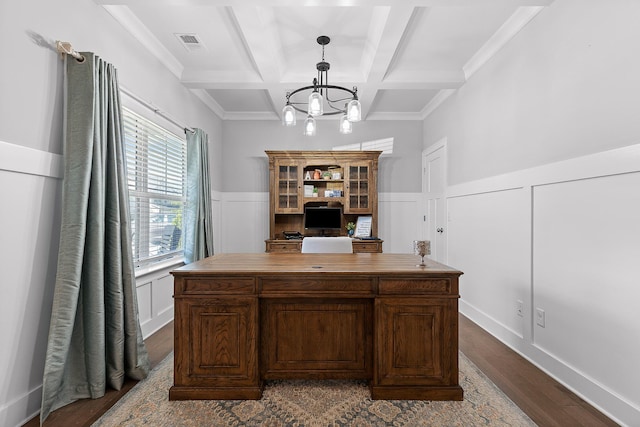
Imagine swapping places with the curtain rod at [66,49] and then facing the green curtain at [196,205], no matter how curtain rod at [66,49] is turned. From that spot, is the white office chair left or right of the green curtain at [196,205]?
right

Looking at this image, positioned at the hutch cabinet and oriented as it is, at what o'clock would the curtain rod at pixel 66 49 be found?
The curtain rod is roughly at 1 o'clock from the hutch cabinet.

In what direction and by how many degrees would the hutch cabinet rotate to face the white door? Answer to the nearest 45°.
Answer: approximately 90° to its left

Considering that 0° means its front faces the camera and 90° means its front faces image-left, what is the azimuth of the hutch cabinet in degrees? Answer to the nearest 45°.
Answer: approximately 0°

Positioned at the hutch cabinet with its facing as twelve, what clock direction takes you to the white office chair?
The white office chair is roughly at 12 o'clock from the hutch cabinet.

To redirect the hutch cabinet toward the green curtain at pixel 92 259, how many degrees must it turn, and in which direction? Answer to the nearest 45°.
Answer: approximately 45° to its right

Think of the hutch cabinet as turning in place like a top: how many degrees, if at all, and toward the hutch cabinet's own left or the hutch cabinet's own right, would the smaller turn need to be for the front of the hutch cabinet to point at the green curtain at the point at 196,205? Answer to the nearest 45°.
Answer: approximately 45° to the hutch cabinet's own right
